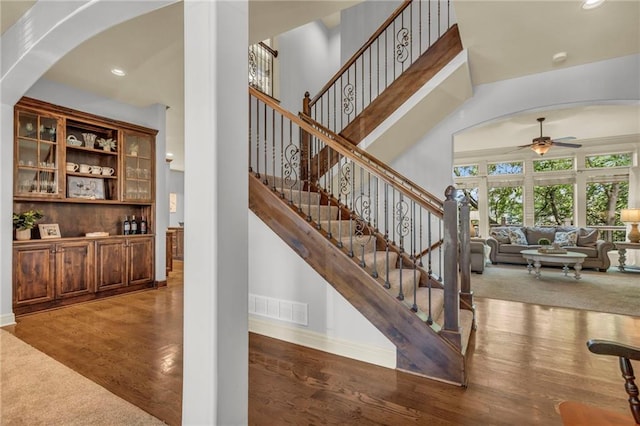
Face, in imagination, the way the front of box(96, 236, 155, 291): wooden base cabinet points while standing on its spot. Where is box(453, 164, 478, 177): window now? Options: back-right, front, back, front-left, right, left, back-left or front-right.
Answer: front-left

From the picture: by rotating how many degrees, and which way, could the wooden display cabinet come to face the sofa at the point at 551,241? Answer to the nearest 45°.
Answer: approximately 45° to its left

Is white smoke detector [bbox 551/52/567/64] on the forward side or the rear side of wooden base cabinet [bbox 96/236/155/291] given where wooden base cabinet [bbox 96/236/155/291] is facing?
on the forward side

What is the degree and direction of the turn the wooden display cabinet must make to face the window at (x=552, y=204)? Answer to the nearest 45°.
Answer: approximately 45° to its left

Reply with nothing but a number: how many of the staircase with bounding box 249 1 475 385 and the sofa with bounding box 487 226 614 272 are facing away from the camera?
0

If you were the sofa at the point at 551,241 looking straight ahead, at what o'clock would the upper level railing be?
The upper level railing is roughly at 1 o'clock from the sofa.

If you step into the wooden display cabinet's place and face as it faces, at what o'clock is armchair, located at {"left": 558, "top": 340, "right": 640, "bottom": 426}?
The armchair is roughly at 1 o'clock from the wooden display cabinet.

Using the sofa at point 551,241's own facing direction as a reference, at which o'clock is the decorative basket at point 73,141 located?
The decorative basket is roughly at 1 o'clock from the sofa.

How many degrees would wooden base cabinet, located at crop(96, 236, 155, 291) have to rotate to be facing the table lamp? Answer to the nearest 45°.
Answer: approximately 45° to its left

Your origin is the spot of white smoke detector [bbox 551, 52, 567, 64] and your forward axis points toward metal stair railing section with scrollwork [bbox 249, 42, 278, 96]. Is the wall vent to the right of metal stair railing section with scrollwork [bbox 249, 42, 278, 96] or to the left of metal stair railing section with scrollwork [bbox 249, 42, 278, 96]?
left

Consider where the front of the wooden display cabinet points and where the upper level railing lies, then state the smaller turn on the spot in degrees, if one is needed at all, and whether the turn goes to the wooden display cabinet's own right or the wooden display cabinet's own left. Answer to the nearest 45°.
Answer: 0° — it already faces it

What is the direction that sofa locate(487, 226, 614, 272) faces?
toward the camera

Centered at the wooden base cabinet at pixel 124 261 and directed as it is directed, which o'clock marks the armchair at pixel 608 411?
The armchair is roughly at 1 o'clock from the wooden base cabinet.

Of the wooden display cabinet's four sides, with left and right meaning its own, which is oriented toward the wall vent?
front

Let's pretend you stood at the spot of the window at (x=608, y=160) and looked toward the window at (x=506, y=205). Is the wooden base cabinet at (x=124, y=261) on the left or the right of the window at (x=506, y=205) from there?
left

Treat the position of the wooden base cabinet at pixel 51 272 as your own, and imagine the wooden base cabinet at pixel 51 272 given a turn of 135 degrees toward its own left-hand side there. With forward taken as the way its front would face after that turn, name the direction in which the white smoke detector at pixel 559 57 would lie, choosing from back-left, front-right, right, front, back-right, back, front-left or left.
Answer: back-right

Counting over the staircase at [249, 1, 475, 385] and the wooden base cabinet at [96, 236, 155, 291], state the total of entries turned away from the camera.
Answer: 0

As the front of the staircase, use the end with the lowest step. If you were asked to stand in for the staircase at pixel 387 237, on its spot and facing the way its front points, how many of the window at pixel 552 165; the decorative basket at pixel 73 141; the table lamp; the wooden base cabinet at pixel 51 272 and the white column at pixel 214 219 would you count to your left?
2
